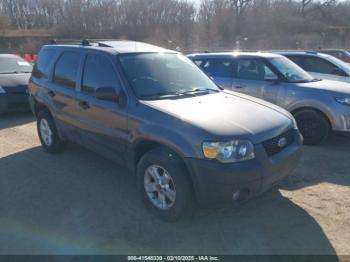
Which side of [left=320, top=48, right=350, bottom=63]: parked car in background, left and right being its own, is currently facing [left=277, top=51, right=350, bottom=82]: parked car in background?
right

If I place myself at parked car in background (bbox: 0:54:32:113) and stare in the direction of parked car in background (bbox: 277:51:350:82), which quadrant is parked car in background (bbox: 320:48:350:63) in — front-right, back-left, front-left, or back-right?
front-left

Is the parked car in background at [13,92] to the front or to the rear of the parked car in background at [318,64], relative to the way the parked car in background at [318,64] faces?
to the rear

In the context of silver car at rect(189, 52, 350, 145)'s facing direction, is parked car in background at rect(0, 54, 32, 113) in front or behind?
behind

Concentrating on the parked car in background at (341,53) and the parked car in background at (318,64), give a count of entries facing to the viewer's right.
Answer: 2

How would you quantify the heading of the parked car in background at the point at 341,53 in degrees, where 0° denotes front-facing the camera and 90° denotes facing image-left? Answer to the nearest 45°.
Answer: approximately 270°

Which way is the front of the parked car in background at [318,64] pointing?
to the viewer's right

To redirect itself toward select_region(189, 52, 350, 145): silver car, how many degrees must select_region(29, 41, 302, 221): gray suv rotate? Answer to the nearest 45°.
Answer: approximately 90° to its left

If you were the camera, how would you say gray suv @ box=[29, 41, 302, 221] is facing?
facing the viewer and to the right of the viewer

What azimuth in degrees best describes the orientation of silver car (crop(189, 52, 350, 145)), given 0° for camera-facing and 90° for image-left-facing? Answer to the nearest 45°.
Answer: approximately 315°

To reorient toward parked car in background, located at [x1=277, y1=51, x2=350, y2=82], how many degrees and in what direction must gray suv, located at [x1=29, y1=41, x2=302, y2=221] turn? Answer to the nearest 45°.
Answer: approximately 90° to its left

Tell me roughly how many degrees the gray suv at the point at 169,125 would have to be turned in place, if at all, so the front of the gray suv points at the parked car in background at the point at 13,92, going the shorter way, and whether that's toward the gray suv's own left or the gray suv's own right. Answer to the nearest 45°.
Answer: approximately 180°
